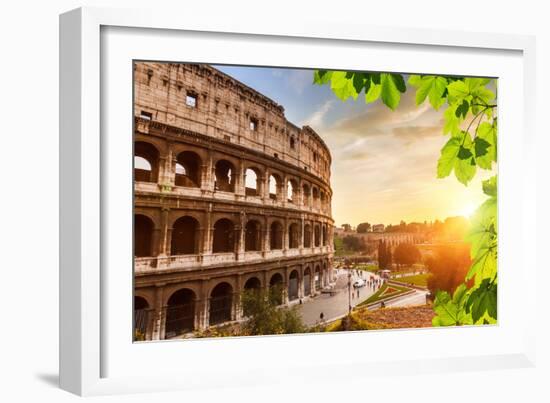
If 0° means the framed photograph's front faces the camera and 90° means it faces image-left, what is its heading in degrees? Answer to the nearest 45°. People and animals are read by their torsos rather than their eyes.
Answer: approximately 315°
